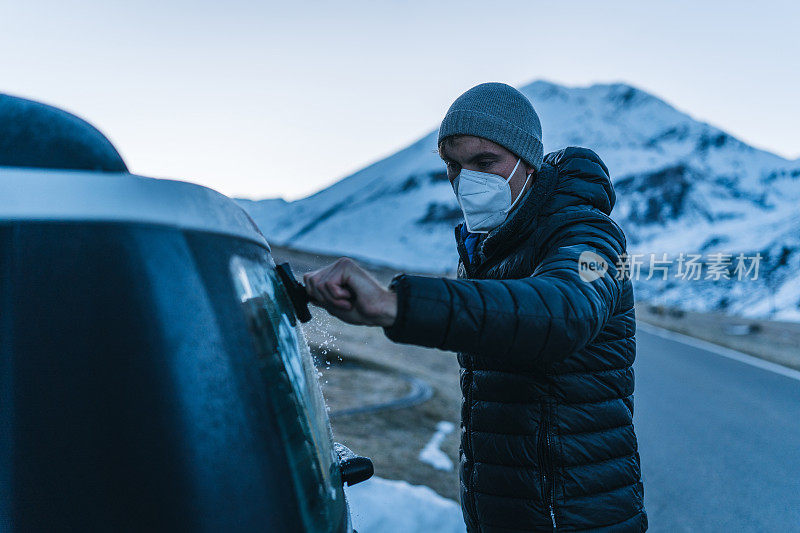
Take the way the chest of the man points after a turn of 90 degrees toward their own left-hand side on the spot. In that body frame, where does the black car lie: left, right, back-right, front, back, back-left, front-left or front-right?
right

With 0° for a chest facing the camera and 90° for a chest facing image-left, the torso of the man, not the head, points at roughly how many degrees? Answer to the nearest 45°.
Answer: approximately 45°
